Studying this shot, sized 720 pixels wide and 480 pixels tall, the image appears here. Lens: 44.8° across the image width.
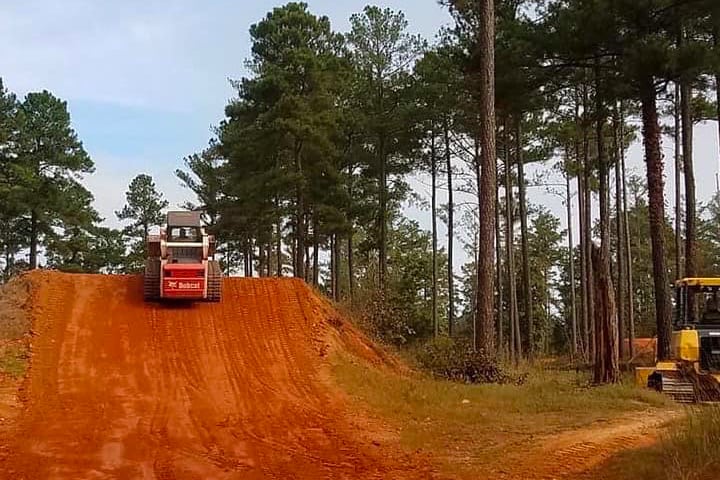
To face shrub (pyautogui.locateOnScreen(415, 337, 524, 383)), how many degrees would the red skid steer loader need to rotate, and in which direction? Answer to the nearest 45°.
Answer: approximately 135° to its right

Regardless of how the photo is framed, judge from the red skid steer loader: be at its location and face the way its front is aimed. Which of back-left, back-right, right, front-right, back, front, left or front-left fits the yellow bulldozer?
back-right

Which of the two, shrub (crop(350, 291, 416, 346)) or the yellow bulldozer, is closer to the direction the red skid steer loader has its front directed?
the shrub

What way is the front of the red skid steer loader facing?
away from the camera

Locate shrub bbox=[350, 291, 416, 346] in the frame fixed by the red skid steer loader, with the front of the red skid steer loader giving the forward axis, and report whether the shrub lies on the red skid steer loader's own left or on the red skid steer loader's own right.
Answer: on the red skid steer loader's own right
